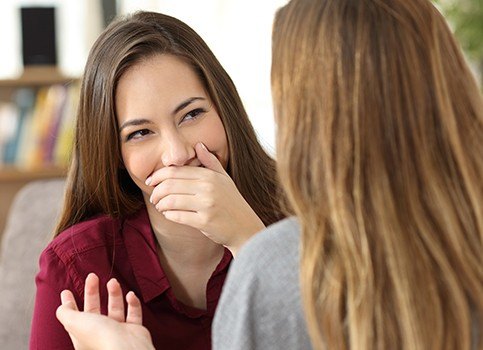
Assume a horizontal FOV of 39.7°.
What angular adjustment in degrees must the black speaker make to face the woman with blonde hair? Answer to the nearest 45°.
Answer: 0° — it already faces them

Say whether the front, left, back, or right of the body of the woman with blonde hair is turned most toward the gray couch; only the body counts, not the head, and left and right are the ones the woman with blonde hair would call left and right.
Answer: front

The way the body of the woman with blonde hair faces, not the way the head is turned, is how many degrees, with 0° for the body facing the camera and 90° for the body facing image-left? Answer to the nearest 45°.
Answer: approximately 135°

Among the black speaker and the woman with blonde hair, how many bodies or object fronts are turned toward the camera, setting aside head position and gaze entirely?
1

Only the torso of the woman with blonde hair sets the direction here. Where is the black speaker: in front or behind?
in front

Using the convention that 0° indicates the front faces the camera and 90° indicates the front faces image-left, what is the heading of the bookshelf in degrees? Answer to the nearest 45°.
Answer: approximately 0°

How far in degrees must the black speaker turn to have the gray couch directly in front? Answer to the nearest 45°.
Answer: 0° — it already faces it

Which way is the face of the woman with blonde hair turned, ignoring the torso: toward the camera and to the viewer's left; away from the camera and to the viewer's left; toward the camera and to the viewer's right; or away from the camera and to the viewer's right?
away from the camera and to the viewer's left
